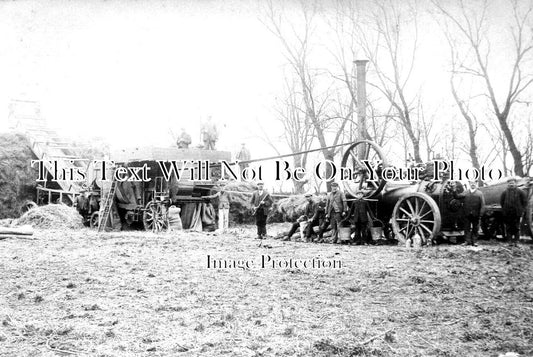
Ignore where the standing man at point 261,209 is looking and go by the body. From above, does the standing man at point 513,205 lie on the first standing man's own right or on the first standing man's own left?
on the first standing man's own left

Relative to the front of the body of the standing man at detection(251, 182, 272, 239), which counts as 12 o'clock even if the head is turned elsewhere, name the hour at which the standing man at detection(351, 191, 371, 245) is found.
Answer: the standing man at detection(351, 191, 371, 245) is roughly at 10 o'clock from the standing man at detection(251, 182, 272, 239).
